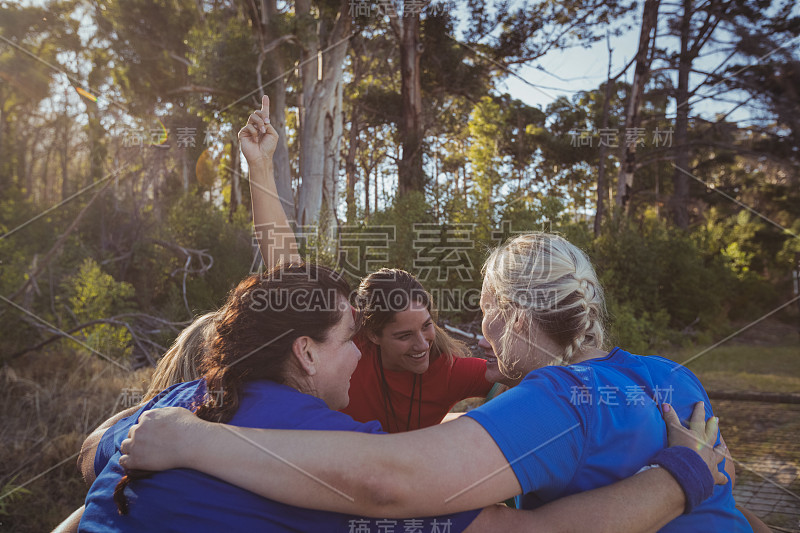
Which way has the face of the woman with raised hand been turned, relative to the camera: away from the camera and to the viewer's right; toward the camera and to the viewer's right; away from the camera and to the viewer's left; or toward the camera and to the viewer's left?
toward the camera and to the viewer's right

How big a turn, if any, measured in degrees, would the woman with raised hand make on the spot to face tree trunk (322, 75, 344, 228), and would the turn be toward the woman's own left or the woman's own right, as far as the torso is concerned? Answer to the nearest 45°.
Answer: approximately 180°

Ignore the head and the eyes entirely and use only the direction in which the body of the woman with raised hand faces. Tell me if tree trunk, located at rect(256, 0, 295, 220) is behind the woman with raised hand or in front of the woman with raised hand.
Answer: behind

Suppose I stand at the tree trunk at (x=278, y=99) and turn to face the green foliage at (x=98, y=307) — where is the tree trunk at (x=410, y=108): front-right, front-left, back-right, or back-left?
back-left

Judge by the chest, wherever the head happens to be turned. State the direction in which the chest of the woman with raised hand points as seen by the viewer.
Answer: toward the camera

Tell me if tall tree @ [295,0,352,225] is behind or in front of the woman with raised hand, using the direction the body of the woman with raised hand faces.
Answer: behind
